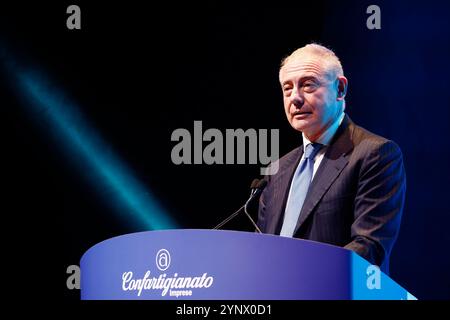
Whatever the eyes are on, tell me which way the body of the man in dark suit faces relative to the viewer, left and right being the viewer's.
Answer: facing the viewer and to the left of the viewer

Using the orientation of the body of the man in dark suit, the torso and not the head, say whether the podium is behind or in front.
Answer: in front

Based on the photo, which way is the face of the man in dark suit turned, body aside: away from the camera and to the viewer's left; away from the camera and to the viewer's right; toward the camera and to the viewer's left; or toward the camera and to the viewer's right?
toward the camera and to the viewer's left
